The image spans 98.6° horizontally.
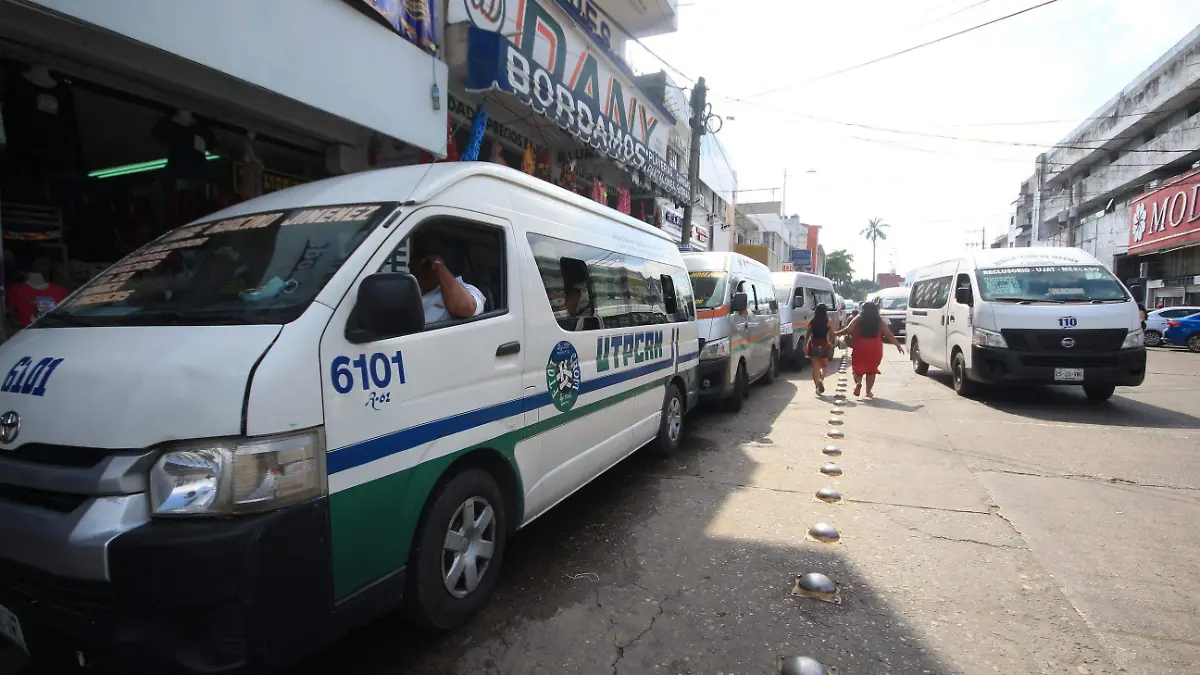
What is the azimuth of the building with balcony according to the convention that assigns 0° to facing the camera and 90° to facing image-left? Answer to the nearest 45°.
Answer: approximately 45°

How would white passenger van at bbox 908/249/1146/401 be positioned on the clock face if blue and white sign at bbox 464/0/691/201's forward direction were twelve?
The white passenger van is roughly at 11 o'clock from the blue and white sign.

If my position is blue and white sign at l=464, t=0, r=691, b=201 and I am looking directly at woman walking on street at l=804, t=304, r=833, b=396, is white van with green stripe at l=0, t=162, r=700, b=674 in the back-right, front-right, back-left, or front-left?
back-right

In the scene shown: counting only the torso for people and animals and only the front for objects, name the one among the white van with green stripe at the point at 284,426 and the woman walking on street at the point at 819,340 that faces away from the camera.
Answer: the woman walking on street

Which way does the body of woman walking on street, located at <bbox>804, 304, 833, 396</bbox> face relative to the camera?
away from the camera

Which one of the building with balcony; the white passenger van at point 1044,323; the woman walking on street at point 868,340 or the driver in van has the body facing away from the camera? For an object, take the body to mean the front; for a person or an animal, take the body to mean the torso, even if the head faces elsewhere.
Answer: the woman walking on street

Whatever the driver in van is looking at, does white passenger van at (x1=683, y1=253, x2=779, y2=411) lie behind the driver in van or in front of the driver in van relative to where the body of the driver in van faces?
behind

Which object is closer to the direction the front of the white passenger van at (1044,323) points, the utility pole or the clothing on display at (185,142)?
the clothing on display

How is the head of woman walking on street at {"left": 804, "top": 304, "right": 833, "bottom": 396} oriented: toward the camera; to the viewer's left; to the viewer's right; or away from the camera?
away from the camera

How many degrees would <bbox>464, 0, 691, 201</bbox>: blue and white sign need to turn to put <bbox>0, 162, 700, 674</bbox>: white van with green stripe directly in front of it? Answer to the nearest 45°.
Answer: approximately 45° to its right

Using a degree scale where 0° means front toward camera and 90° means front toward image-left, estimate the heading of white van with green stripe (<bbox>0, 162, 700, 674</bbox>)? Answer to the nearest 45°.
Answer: approximately 45°

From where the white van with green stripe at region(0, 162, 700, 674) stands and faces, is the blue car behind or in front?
behind

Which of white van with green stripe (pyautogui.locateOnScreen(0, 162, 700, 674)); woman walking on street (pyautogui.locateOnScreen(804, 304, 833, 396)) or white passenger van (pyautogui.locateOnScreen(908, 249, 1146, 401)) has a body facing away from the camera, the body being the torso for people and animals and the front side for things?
the woman walking on street

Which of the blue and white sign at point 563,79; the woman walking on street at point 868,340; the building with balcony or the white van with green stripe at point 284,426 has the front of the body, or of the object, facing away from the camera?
the woman walking on street

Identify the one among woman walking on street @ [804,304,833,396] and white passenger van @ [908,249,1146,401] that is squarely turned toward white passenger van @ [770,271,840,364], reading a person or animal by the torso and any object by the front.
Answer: the woman walking on street

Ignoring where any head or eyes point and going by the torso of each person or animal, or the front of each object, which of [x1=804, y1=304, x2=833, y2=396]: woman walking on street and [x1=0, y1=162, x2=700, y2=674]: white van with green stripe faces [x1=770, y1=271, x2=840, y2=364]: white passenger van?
the woman walking on street

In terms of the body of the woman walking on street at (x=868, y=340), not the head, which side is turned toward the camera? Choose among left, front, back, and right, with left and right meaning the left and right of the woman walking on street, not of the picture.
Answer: back
